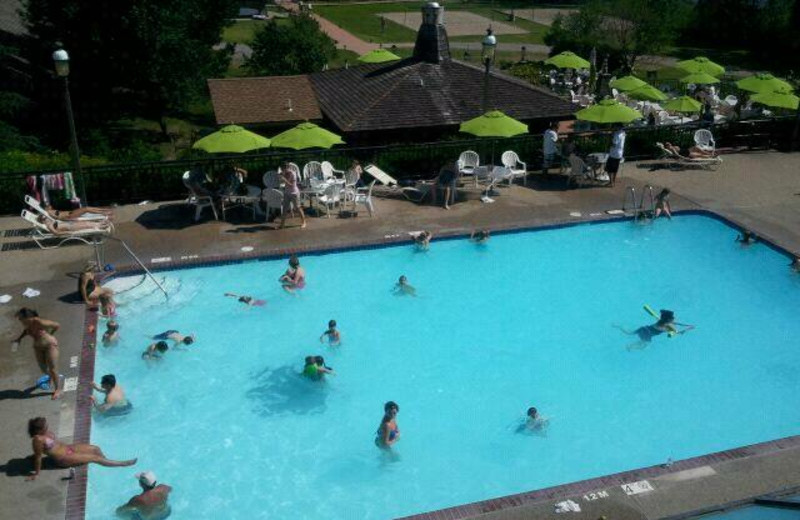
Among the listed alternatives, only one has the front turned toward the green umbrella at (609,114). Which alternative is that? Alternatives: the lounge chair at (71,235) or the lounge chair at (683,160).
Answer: the lounge chair at (71,235)

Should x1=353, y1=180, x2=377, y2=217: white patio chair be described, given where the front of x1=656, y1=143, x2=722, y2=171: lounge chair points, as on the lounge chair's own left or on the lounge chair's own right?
on the lounge chair's own right

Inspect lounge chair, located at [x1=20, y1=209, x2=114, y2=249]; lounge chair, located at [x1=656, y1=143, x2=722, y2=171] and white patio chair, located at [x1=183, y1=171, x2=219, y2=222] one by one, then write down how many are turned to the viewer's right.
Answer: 3

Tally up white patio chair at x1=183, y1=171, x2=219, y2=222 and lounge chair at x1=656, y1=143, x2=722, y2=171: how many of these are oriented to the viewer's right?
2

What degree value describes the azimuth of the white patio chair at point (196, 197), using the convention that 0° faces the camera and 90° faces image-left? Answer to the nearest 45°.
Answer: approximately 270°

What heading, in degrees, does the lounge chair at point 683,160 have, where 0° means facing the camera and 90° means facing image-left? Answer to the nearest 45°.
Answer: approximately 270°

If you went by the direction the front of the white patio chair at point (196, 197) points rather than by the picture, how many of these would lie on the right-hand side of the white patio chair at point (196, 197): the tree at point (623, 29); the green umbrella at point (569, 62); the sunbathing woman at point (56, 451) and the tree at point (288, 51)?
1

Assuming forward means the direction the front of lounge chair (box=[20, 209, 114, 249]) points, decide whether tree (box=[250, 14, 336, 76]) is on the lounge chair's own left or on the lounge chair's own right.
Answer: on the lounge chair's own left

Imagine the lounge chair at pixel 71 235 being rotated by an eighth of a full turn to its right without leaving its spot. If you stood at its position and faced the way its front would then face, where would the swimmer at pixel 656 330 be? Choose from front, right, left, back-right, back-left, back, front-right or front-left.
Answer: front

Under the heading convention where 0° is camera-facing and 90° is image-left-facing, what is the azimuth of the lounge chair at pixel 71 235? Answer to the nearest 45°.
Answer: approximately 270°

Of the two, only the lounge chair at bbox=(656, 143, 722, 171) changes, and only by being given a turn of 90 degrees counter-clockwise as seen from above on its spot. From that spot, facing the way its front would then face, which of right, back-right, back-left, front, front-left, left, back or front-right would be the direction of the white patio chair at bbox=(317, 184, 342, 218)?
back-left

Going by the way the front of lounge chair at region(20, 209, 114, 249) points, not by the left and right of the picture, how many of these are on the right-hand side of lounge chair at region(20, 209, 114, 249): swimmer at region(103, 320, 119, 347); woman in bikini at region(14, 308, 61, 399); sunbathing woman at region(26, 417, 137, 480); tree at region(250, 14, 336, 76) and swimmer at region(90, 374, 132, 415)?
4

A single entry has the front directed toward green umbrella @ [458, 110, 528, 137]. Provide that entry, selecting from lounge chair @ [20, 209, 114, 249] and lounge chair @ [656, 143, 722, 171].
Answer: lounge chair @ [20, 209, 114, 249]

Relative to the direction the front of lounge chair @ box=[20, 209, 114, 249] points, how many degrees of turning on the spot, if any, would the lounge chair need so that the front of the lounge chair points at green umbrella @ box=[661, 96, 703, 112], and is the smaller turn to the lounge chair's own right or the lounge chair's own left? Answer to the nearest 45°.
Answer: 0° — it already faces it

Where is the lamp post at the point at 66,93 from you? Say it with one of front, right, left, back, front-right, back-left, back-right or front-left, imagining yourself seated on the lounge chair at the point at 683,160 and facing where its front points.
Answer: back-right

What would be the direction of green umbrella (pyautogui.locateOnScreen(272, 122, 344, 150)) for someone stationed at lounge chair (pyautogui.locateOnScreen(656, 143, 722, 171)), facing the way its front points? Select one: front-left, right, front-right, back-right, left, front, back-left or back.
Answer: back-right
